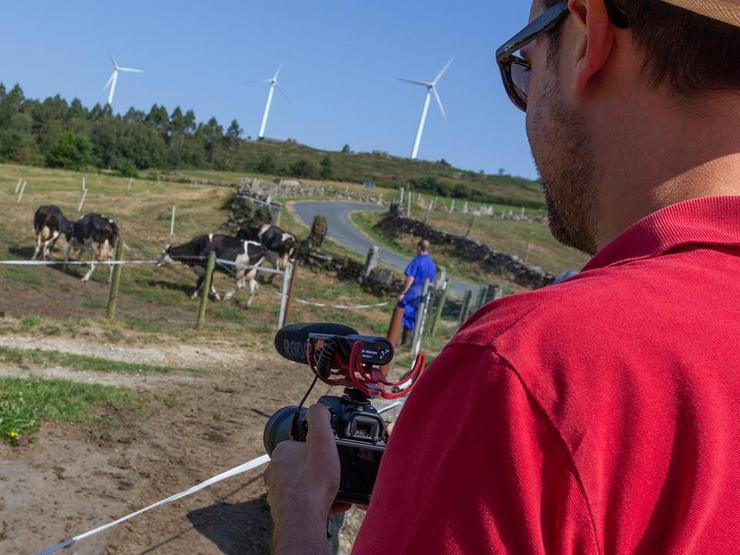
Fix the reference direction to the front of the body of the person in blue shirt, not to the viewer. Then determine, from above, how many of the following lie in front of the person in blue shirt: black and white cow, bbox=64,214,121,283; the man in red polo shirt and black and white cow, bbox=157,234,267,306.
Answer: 2

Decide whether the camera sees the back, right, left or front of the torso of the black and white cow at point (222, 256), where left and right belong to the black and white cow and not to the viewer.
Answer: left

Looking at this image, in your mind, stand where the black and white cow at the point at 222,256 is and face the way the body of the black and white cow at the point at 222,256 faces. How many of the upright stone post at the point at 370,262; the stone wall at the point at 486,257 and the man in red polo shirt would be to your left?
1

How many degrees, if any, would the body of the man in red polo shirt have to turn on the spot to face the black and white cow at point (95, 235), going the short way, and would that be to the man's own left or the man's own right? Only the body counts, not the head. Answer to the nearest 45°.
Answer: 0° — they already face it

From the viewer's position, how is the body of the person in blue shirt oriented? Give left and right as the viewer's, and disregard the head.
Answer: facing away from the viewer and to the left of the viewer

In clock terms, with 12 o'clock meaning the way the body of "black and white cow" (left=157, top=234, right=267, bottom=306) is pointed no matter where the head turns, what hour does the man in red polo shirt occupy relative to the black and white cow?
The man in red polo shirt is roughly at 9 o'clock from the black and white cow.

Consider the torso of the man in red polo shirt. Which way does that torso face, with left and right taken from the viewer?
facing away from the viewer and to the left of the viewer

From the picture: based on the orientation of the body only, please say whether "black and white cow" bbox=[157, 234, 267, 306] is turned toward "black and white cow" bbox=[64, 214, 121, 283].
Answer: yes

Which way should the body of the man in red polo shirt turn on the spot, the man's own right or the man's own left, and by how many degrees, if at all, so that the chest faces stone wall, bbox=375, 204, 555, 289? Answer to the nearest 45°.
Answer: approximately 45° to the man's own right

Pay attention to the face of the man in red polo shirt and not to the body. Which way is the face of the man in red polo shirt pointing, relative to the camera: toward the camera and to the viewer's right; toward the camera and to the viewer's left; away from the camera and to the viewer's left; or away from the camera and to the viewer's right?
away from the camera and to the viewer's left
